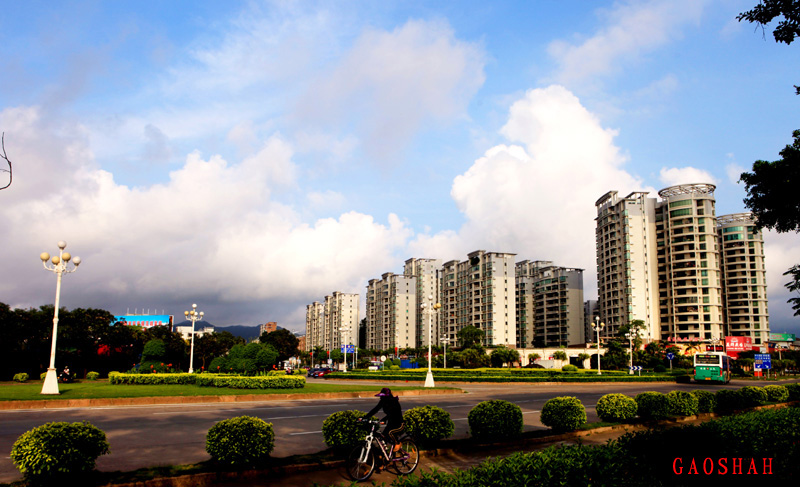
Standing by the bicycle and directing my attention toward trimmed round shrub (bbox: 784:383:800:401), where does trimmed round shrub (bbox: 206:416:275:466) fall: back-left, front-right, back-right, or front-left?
back-left

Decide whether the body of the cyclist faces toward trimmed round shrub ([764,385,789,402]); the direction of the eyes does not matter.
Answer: no

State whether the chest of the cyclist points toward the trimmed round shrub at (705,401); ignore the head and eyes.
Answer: no

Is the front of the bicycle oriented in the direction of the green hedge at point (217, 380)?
no
